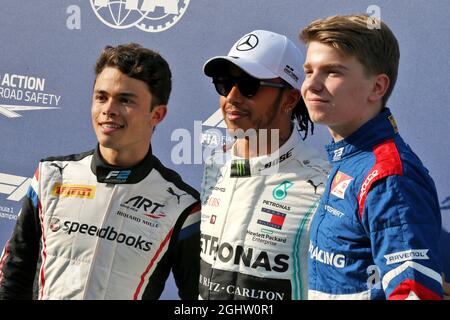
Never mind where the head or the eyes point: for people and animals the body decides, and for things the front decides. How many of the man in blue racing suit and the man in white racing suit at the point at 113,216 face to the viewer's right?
0

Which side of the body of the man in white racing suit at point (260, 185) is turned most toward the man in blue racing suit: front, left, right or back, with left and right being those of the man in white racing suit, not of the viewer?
left

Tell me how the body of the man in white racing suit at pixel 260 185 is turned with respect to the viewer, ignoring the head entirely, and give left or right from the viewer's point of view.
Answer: facing the viewer and to the left of the viewer

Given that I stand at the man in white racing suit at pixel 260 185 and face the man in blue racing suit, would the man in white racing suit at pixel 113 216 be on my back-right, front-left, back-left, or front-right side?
back-right

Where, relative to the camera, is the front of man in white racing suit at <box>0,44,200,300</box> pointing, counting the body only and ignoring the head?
toward the camera

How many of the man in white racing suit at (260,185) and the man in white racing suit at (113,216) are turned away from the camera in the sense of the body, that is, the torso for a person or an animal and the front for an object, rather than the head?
0

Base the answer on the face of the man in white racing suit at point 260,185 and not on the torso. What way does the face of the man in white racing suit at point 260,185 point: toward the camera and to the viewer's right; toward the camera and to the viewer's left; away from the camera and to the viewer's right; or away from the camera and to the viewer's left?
toward the camera and to the viewer's left

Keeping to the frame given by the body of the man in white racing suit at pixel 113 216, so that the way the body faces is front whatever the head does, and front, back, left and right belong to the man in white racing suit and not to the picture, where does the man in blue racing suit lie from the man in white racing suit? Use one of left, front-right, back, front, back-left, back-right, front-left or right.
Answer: front-left

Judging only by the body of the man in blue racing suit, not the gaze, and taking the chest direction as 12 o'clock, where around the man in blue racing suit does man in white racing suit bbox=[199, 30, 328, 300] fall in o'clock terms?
The man in white racing suit is roughly at 3 o'clock from the man in blue racing suit.
